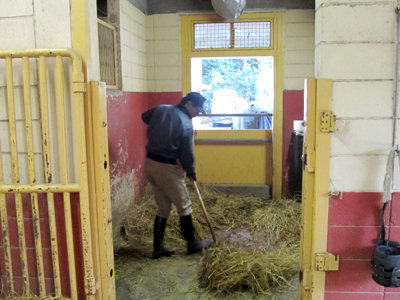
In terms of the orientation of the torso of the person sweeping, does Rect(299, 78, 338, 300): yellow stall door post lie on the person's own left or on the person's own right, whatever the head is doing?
on the person's own right

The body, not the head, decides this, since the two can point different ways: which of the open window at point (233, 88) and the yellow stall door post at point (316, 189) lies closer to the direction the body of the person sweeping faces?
the open window

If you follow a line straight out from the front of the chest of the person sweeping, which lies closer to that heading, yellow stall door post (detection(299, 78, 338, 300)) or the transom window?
the transom window

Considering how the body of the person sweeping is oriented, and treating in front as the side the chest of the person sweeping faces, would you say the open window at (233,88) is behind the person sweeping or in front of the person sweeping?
in front

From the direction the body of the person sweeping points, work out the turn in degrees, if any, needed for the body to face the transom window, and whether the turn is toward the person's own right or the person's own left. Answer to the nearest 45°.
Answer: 0° — they already face it

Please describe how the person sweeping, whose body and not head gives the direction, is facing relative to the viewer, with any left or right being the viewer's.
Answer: facing away from the viewer and to the right of the viewer

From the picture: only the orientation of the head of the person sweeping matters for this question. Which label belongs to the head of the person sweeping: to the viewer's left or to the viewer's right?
to the viewer's right

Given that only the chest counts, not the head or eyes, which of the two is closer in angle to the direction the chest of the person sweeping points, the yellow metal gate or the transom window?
the transom window

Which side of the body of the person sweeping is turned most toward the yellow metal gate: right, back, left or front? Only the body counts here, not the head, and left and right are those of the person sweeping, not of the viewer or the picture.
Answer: back
